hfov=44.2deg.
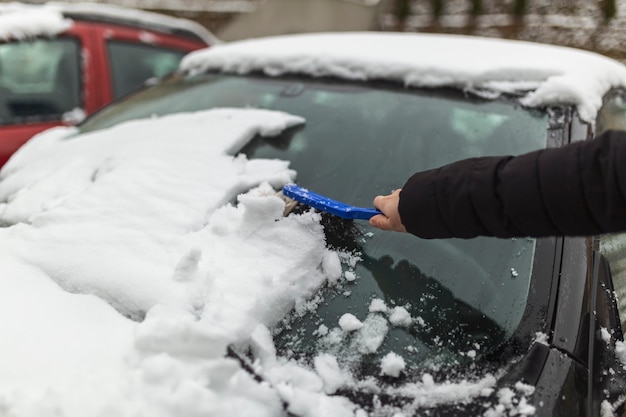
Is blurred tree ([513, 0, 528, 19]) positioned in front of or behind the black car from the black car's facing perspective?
behind

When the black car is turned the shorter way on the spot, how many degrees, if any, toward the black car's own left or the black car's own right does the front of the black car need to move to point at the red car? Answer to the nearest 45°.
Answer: approximately 90° to the black car's own right

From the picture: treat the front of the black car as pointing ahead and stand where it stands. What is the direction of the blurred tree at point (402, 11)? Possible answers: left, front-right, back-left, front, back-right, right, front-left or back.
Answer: back-right

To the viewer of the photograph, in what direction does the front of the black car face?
facing the viewer and to the left of the viewer

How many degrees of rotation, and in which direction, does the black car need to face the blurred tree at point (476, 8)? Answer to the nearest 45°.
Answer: approximately 135° to its right
